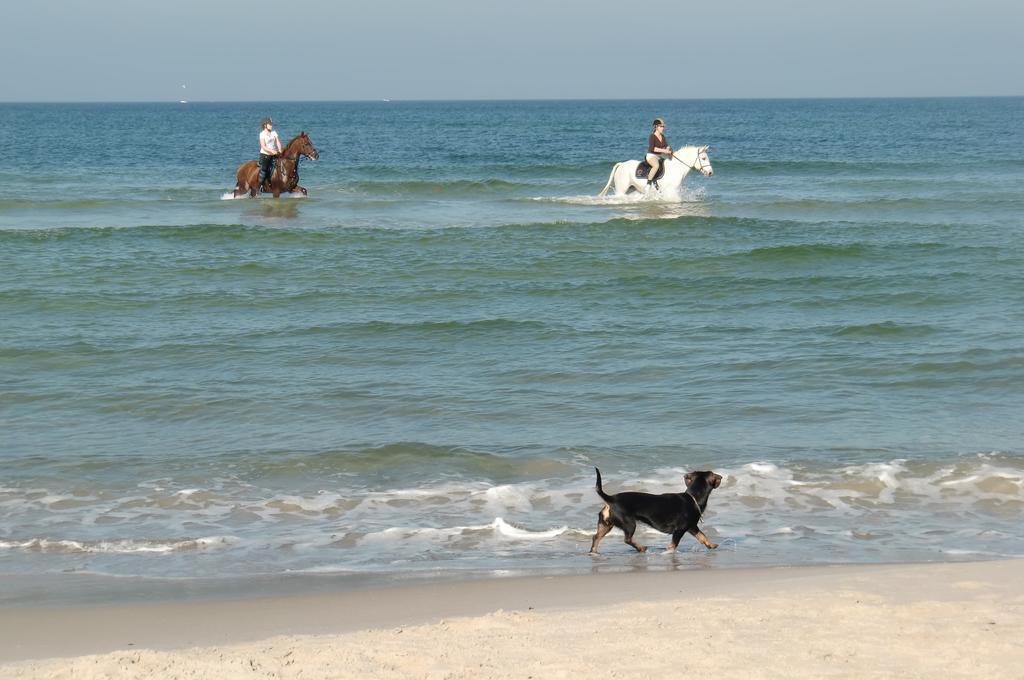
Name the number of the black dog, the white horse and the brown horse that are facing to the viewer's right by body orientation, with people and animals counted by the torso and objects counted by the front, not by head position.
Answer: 3

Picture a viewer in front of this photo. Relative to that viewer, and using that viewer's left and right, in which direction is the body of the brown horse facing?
facing to the right of the viewer

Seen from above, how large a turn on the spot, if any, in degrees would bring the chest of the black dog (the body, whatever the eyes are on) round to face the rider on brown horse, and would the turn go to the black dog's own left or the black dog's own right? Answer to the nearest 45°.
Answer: approximately 135° to the black dog's own left

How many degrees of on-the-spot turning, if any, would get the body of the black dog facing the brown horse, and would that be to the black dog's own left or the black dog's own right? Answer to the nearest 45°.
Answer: approximately 135° to the black dog's own left

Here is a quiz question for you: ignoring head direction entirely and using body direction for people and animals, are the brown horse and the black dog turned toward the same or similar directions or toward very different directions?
same or similar directions

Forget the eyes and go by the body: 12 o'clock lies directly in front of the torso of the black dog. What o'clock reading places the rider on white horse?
The rider on white horse is roughly at 9 o'clock from the black dog.

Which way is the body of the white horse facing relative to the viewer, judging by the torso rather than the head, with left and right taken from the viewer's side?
facing to the right of the viewer

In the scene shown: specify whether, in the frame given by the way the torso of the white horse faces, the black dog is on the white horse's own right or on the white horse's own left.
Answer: on the white horse's own right

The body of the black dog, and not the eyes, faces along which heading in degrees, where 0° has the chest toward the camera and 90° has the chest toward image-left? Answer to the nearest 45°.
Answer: approximately 270°

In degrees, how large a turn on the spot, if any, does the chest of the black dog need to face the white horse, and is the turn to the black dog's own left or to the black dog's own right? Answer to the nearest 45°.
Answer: approximately 90° to the black dog's own left

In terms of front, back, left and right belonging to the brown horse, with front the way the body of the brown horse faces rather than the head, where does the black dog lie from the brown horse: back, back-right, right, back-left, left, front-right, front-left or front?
right

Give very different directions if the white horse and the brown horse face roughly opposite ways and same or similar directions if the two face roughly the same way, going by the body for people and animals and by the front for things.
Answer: same or similar directions
